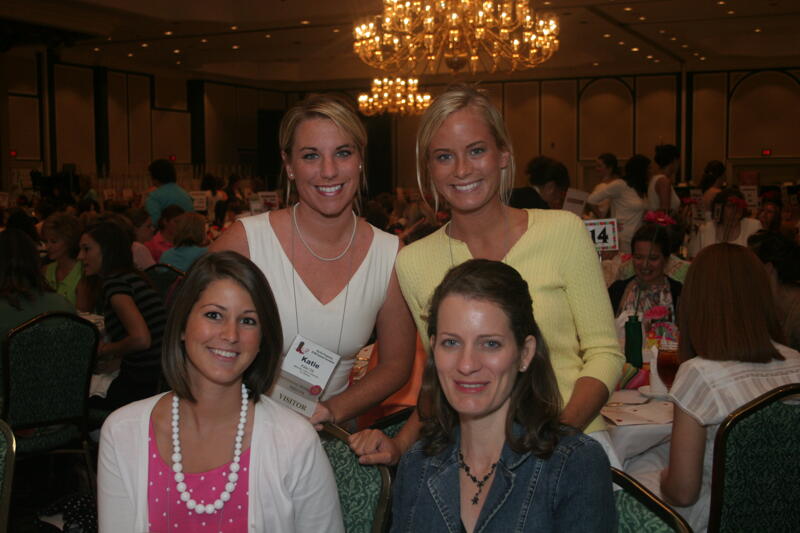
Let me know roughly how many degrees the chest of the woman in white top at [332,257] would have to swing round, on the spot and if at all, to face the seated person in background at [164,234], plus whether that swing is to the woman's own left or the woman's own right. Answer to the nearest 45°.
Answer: approximately 180°

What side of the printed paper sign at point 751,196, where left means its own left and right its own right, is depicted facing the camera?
front

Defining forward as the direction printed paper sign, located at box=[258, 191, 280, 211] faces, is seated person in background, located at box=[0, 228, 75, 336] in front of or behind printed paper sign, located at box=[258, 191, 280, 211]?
in front

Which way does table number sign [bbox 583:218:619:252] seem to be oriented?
toward the camera

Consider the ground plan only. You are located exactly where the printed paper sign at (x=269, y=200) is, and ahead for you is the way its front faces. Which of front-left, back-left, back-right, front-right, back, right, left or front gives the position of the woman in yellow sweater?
front

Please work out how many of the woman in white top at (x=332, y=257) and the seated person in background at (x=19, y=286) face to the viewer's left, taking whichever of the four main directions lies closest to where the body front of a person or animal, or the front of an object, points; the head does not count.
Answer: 0

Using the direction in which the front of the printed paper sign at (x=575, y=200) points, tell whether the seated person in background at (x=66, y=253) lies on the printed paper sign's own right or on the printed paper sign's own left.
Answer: on the printed paper sign's own right

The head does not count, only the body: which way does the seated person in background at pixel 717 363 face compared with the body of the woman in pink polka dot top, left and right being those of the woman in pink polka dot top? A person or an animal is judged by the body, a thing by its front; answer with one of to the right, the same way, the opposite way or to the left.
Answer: the opposite way

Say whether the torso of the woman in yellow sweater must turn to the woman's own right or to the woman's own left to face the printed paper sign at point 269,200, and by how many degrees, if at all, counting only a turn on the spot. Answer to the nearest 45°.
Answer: approximately 180°

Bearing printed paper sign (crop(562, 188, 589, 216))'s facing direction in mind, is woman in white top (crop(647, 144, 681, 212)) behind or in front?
behind

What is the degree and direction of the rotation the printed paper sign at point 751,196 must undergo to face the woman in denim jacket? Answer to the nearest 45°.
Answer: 0° — it already faces them

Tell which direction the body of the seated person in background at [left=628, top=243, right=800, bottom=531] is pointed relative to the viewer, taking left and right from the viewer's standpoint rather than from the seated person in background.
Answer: facing away from the viewer and to the left of the viewer

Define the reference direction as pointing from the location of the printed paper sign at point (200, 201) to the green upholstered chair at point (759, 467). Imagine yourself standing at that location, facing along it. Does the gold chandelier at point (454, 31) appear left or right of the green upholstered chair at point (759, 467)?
left
